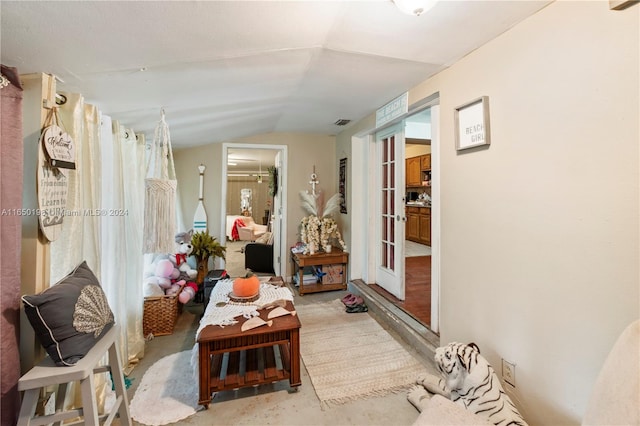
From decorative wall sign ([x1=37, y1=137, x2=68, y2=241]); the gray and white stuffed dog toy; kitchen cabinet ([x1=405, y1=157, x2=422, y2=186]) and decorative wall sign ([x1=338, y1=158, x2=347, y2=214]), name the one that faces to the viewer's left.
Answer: decorative wall sign ([x1=338, y1=158, x2=347, y2=214])

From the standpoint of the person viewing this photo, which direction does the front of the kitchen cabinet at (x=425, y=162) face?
facing the viewer and to the left of the viewer

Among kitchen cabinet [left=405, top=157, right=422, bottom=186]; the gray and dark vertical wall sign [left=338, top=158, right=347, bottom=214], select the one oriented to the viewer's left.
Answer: the decorative wall sign

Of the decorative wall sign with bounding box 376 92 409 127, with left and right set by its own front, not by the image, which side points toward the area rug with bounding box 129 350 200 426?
front

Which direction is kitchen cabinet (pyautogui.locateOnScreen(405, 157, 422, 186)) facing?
toward the camera

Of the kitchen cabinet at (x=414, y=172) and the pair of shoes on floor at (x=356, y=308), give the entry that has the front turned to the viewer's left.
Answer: the pair of shoes on floor

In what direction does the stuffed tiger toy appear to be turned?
to the viewer's left

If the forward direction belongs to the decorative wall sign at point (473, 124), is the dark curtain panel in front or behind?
in front

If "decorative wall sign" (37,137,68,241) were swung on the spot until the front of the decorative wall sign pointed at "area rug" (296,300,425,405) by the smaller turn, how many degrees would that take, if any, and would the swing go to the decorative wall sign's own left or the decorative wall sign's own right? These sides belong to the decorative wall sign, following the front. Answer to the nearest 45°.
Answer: approximately 45° to the decorative wall sign's own left

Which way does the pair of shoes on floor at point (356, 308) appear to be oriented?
to the viewer's left

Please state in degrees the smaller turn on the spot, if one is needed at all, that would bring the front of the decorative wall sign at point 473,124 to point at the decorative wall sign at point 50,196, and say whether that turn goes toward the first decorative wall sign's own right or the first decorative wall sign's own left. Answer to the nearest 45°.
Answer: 0° — it already faces it

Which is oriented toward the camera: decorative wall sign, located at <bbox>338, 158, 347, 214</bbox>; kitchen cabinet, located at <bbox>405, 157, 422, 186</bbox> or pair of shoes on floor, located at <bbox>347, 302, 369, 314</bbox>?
the kitchen cabinet

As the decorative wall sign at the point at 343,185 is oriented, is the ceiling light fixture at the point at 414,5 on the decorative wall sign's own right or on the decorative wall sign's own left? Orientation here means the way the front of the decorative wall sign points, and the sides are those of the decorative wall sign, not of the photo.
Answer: on the decorative wall sign's own left

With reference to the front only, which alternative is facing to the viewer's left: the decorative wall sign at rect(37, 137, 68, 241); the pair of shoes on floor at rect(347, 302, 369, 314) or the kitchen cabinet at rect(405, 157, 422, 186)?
the pair of shoes on floor

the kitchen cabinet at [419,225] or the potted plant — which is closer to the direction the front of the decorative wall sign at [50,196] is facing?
the kitchen cabinet

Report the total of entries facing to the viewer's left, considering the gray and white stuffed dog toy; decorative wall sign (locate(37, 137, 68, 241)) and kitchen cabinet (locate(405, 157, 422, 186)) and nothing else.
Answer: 0

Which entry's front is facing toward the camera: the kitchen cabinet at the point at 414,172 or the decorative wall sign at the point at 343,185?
the kitchen cabinet

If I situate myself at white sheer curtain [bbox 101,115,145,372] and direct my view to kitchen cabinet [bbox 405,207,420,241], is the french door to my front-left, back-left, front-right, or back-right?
front-right

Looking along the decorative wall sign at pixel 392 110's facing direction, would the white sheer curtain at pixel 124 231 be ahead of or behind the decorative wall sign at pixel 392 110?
ahead

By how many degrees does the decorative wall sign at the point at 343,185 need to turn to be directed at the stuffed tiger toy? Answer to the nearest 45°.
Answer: approximately 90° to its left
